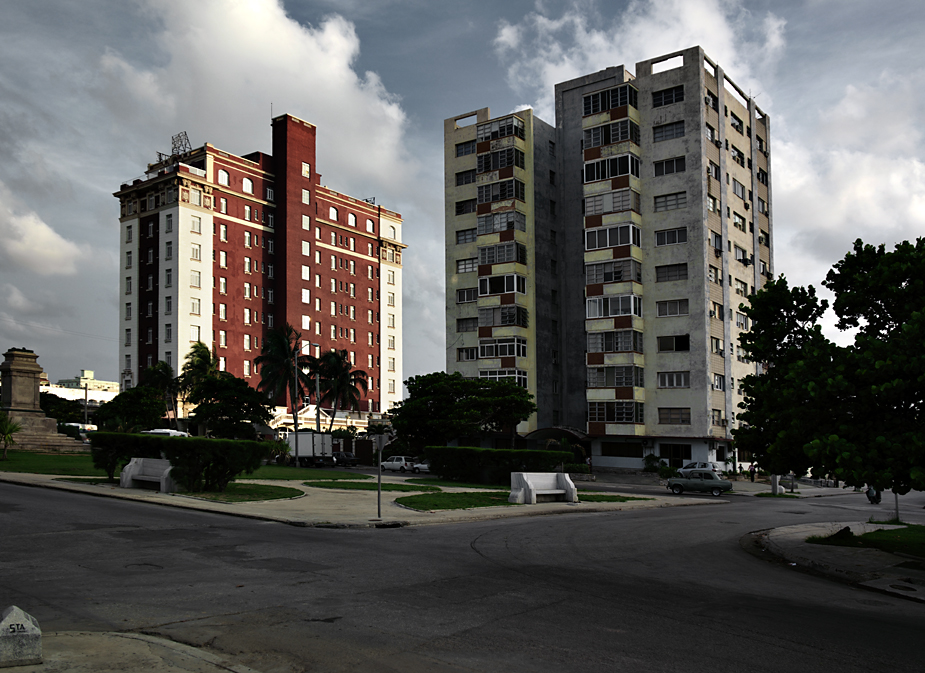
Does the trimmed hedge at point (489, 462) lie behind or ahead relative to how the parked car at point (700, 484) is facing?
ahead

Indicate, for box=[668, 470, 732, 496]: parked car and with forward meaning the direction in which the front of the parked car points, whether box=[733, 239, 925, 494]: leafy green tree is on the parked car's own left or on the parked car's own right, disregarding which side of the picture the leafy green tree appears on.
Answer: on the parked car's own left

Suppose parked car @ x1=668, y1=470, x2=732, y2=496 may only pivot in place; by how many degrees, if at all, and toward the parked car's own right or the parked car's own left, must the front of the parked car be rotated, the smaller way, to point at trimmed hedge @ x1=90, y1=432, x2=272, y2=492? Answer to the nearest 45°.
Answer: approximately 45° to the parked car's own left

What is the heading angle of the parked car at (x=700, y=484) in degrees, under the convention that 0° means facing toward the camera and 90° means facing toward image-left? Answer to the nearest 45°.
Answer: approximately 90°

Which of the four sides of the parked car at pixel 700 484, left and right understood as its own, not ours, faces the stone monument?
front

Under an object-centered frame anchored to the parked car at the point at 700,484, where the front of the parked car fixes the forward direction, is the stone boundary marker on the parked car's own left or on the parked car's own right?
on the parked car's own left
